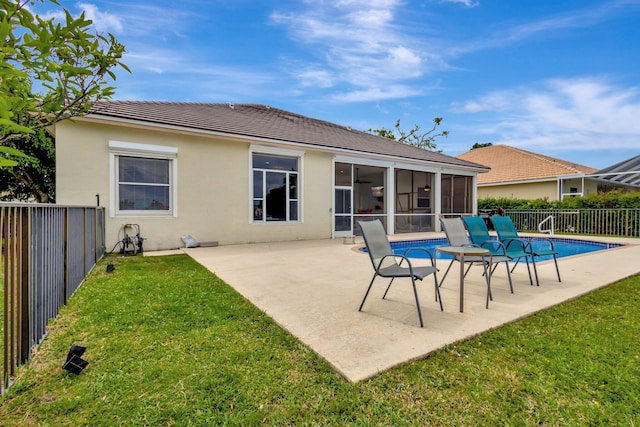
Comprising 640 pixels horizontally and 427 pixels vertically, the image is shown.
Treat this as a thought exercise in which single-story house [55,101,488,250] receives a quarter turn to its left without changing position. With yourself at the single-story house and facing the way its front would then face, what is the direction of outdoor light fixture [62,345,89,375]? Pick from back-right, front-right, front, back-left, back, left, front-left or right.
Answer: front-left

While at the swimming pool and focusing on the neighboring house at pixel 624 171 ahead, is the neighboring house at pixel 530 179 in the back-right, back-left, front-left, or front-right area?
front-left

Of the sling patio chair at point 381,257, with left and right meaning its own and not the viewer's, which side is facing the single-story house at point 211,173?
back

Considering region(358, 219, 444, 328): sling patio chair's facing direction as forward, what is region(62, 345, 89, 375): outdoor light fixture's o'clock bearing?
The outdoor light fixture is roughly at 3 o'clock from the sling patio chair.

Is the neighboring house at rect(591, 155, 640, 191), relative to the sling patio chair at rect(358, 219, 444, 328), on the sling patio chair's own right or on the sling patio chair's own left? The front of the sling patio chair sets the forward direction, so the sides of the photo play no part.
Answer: on the sling patio chair's own left

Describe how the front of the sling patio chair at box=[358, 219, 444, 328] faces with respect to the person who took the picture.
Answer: facing the viewer and to the right of the viewer

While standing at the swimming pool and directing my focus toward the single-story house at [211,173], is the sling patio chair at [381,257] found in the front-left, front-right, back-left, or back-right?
front-left

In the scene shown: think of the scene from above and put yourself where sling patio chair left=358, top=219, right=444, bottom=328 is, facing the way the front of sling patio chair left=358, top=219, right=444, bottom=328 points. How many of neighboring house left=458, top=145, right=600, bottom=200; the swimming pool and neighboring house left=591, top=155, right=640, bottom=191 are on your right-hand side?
0

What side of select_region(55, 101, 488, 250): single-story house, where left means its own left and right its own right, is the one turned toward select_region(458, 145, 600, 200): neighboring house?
right

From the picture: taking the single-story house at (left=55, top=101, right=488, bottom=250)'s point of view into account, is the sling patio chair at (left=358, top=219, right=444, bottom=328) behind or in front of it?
behind

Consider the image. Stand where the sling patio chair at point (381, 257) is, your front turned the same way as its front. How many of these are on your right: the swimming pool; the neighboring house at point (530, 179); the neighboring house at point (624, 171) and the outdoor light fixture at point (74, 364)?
1
